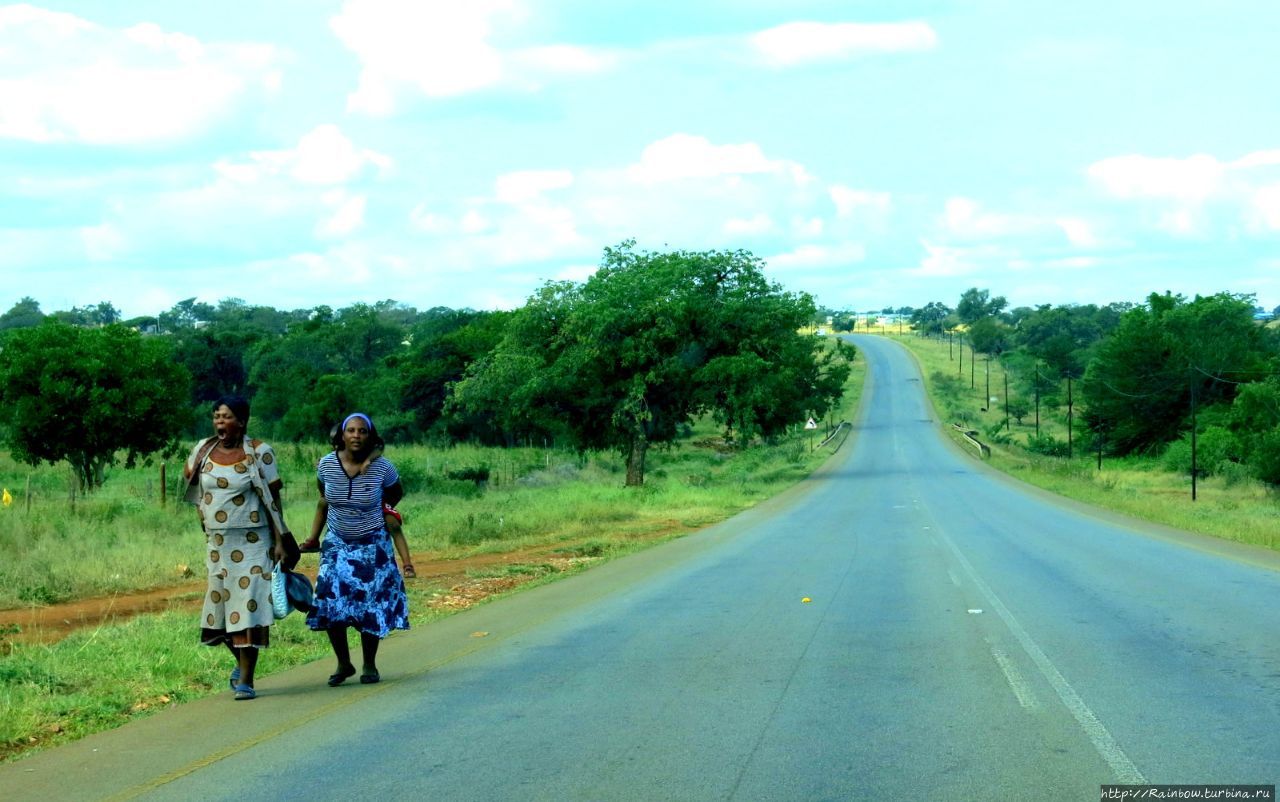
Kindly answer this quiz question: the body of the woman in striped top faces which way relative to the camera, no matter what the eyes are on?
toward the camera

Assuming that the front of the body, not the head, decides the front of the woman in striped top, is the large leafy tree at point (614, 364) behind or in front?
behind

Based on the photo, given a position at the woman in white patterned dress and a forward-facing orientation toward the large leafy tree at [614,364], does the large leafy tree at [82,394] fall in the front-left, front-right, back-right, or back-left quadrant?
front-left

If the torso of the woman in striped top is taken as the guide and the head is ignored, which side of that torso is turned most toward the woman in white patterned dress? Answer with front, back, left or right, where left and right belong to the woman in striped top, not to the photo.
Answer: right

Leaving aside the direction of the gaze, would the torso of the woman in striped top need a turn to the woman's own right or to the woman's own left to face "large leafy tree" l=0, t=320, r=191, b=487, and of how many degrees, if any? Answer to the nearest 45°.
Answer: approximately 180°

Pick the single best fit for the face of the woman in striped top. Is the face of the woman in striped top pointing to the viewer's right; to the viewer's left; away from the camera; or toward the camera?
toward the camera

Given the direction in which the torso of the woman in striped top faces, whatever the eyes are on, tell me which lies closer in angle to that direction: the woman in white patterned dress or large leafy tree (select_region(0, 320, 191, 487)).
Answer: the woman in white patterned dress

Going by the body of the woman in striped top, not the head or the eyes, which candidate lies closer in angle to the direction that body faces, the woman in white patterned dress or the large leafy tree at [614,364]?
the woman in white patterned dress

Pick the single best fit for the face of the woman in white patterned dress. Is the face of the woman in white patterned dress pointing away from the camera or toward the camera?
toward the camera

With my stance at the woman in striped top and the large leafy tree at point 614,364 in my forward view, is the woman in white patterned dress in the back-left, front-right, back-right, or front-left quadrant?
back-left
